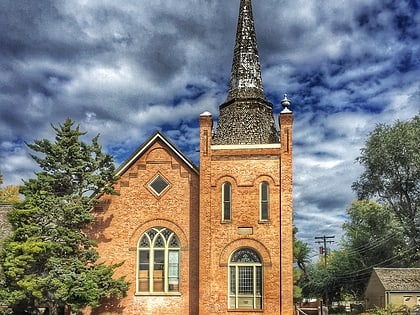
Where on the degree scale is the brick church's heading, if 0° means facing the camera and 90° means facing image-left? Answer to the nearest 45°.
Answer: approximately 0°

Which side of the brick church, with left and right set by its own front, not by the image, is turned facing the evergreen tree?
right

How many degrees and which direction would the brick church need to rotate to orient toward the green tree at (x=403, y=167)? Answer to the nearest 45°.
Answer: approximately 135° to its left

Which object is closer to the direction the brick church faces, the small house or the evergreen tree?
the evergreen tree

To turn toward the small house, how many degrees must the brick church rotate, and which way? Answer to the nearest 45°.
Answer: approximately 135° to its left
